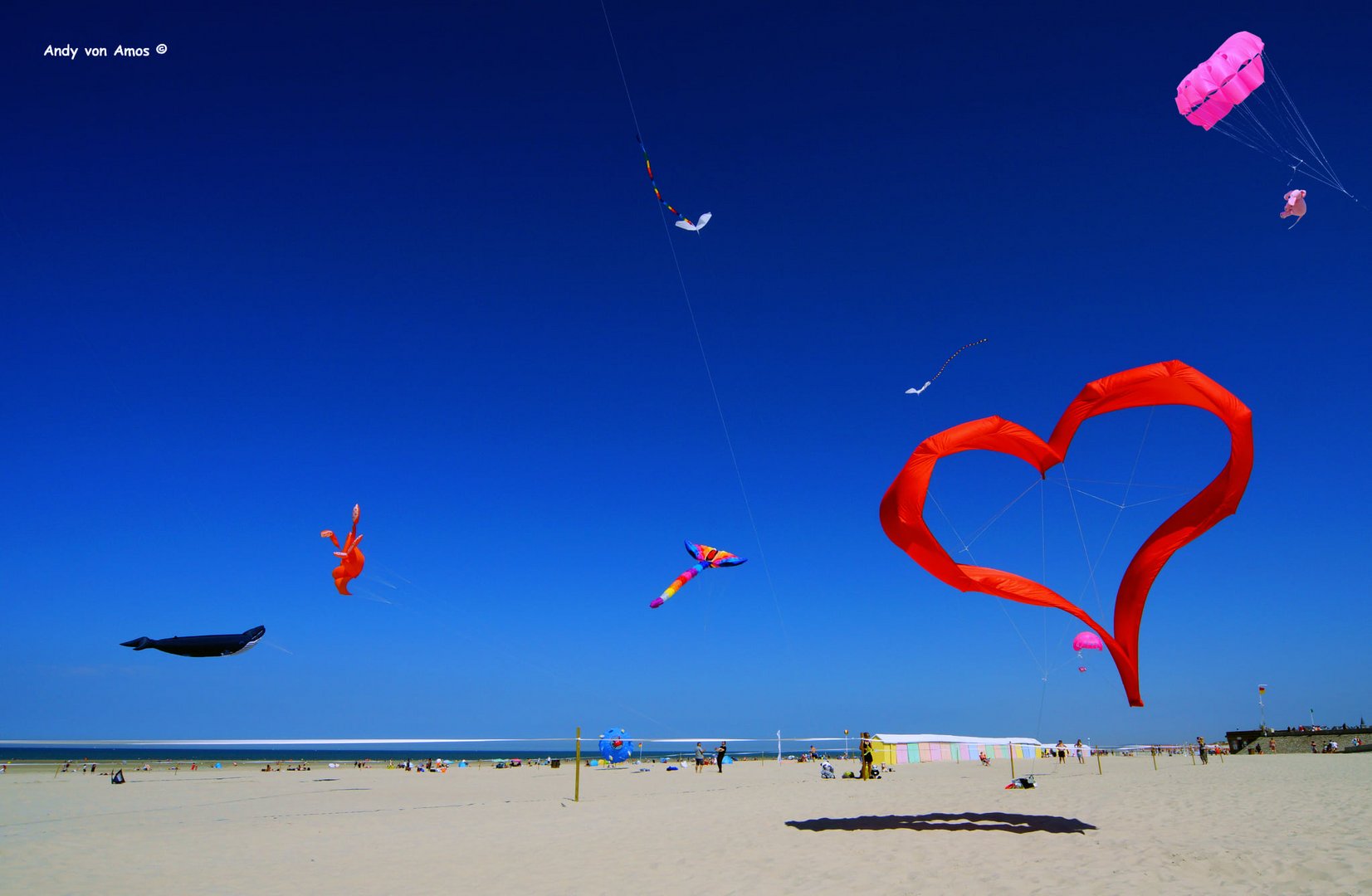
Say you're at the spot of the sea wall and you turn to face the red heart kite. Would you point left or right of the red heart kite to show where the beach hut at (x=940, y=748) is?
right

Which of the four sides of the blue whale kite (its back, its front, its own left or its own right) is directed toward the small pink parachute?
front

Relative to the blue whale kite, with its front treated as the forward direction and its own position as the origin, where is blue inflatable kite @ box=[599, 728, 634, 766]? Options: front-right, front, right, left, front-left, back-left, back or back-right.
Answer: front-left

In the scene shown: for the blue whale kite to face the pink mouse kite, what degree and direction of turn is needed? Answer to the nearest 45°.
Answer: approximately 45° to its right

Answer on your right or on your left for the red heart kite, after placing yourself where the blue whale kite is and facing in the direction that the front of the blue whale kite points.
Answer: on your right

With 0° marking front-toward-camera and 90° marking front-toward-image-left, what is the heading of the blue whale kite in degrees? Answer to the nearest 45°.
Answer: approximately 270°
